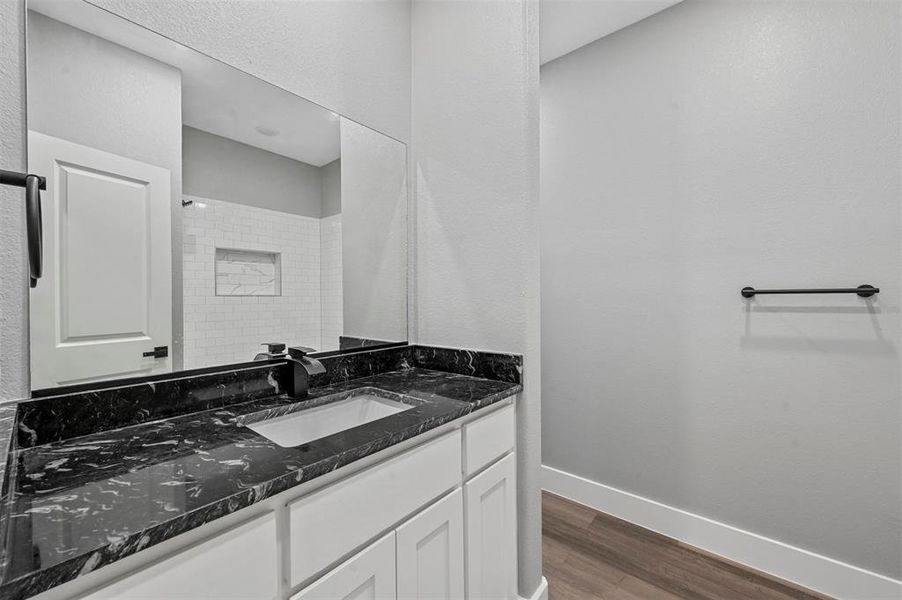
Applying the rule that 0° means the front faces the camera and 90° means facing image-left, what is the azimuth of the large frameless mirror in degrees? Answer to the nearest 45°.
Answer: approximately 315°

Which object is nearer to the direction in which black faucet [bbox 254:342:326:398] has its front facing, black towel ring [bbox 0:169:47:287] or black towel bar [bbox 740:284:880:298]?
the black towel bar

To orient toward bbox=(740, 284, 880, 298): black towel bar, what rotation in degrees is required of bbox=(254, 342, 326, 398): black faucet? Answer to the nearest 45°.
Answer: approximately 45° to its left

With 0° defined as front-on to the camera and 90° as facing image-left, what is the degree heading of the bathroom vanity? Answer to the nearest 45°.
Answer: approximately 315°

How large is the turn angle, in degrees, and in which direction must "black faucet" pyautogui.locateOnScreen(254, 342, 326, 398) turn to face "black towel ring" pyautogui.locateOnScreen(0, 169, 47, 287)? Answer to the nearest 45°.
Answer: approximately 90° to its right
